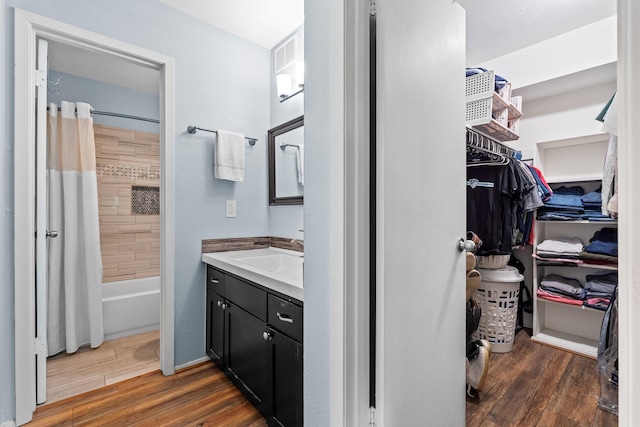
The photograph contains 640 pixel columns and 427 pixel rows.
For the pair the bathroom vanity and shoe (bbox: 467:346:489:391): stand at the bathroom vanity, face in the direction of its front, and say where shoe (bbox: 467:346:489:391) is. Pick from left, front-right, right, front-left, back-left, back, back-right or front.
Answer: back-left

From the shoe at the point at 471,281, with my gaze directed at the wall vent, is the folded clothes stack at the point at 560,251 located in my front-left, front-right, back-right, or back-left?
back-right

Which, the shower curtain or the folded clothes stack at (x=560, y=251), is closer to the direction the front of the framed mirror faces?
the shower curtain

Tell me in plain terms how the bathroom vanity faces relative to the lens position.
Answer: facing the viewer and to the left of the viewer

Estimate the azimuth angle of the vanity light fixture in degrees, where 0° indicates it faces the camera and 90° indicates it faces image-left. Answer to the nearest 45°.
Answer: approximately 45°

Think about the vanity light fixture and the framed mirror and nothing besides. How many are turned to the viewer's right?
0

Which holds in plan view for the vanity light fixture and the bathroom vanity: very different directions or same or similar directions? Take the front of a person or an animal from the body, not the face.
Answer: same or similar directions

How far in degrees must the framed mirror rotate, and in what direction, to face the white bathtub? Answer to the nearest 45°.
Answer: approximately 45° to its right

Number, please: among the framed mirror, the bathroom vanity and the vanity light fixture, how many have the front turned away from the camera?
0
